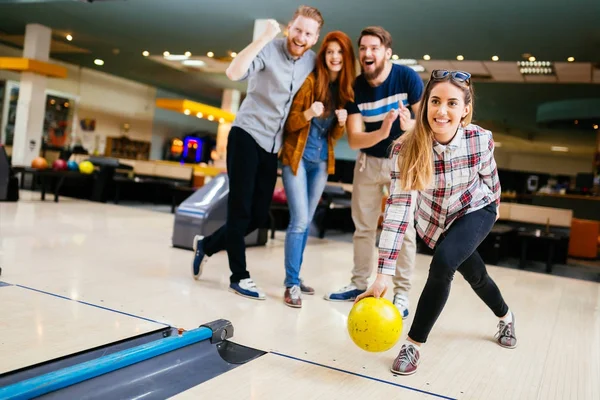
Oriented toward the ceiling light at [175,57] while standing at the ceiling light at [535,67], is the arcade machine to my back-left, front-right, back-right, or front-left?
front-right

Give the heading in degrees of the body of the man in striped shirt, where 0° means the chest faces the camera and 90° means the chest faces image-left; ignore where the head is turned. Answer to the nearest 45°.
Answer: approximately 45°

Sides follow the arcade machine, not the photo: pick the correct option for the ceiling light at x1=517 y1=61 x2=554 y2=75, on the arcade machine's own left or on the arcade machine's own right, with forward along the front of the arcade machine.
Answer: on the arcade machine's own left

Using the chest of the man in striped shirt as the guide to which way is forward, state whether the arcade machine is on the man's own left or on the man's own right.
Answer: on the man's own right

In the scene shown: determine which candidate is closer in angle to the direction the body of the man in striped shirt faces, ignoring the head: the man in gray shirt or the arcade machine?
the man in gray shirt

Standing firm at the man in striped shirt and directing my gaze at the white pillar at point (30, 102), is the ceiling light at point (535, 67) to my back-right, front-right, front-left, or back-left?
front-right

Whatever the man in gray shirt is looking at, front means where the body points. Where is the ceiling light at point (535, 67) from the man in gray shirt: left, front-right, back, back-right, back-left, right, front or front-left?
left

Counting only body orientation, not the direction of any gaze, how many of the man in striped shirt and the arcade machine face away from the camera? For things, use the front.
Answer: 0

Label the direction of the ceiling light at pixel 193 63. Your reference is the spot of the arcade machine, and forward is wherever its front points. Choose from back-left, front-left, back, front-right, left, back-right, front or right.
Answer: front-left

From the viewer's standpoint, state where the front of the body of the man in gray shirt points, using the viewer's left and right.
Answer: facing the viewer and to the right of the viewer

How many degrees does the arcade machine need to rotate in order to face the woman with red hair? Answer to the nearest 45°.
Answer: approximately 45° to its left

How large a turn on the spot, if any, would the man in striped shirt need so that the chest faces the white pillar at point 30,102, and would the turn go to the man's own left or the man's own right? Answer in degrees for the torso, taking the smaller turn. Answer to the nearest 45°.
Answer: approximately 90° to the man's own right

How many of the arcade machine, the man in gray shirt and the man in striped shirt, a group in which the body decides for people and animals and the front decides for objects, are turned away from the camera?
0

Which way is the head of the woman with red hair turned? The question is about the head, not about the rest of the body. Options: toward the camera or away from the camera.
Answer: toward the camera
